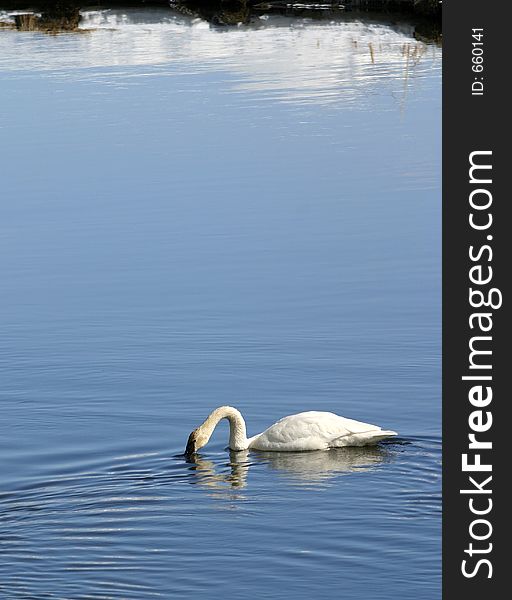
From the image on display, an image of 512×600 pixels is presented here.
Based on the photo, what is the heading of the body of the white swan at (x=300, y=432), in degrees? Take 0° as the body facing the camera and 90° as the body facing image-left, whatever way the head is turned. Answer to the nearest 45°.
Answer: approximately 90°
